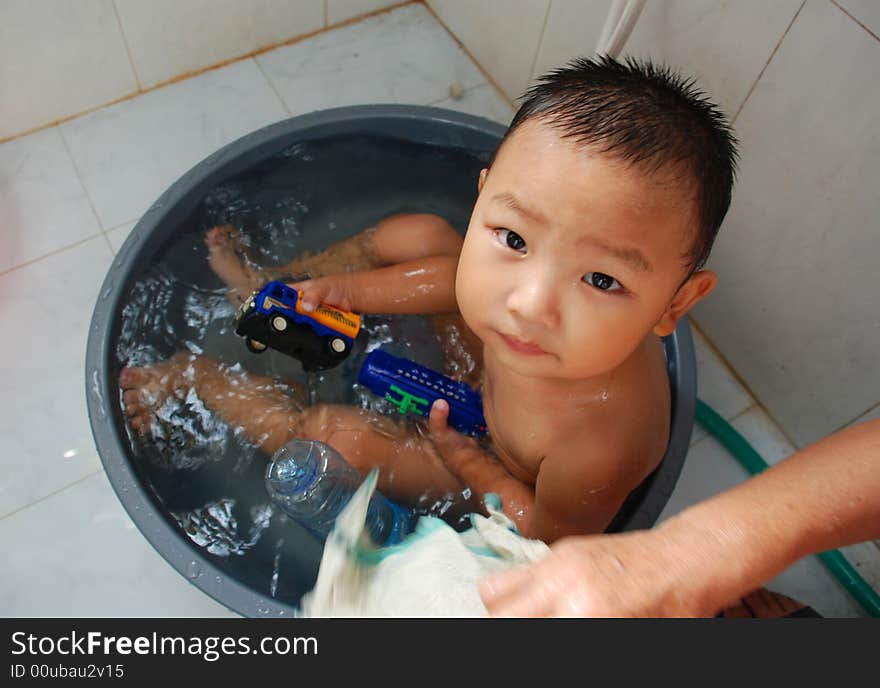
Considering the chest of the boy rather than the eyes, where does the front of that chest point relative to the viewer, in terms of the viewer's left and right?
facing to the left of the viewer
